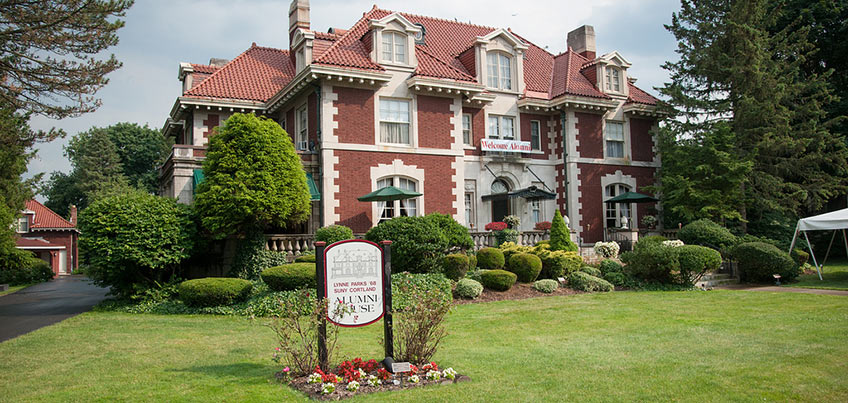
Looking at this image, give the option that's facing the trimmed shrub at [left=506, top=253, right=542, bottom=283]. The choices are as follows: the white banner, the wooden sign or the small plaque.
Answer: the white banner

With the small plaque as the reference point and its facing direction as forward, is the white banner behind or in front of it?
behind

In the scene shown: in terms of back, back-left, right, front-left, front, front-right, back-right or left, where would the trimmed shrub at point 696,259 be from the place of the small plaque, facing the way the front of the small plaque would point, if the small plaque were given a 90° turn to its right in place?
back-right

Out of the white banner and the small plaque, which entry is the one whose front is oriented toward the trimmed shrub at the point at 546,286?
the white banner

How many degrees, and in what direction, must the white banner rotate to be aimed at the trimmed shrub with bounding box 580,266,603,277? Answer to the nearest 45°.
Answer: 0° — it already faces it

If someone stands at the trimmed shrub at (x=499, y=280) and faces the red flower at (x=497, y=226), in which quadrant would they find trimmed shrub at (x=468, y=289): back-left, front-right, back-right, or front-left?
back-left

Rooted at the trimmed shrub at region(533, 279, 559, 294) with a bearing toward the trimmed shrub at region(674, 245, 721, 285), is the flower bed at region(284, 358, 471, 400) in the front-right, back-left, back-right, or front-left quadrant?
back-right

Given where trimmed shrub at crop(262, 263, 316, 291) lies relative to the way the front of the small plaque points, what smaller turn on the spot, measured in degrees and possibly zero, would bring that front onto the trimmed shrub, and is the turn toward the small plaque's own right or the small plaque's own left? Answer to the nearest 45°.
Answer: approximately 180°
